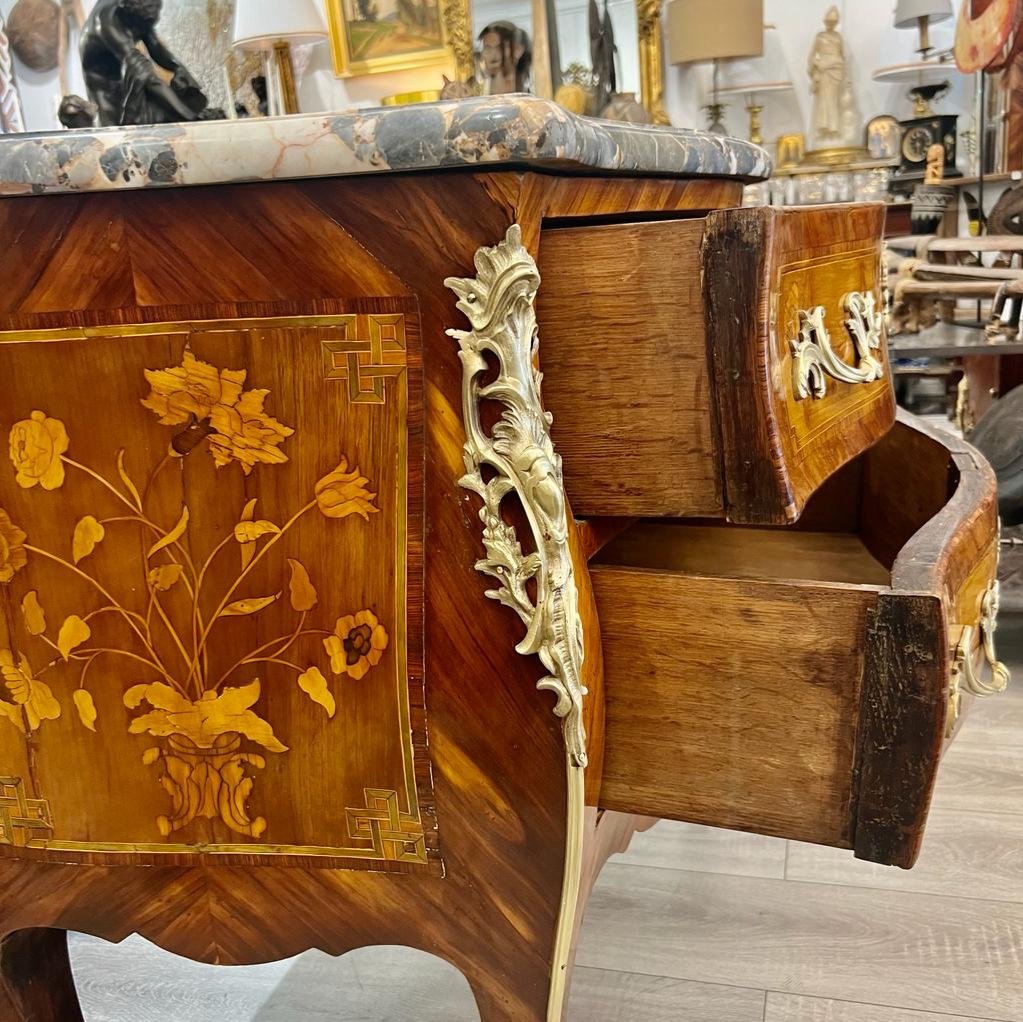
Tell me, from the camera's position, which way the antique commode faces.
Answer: facing to the right of the viewer

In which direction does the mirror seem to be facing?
toward the camera

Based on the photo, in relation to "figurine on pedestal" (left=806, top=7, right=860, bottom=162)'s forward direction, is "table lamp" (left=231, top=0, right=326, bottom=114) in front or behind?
in front

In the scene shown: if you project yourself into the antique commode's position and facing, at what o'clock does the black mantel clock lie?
The black mantel clock is roughly at 10 o'clock from the antique commode.

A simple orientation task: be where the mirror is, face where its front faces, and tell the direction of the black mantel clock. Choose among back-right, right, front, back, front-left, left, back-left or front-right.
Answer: left

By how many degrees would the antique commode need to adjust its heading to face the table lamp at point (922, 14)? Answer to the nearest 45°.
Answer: approximately 45° to its left

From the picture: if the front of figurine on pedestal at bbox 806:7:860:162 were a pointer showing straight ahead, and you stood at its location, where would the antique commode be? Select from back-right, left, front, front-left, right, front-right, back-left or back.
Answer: front

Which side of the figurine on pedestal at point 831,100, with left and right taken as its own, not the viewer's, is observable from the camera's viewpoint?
front

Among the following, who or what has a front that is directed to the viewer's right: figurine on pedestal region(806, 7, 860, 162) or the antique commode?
the antique commode

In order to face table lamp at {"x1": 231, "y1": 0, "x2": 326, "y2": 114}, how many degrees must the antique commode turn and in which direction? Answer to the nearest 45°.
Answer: approximately 90° to its left
